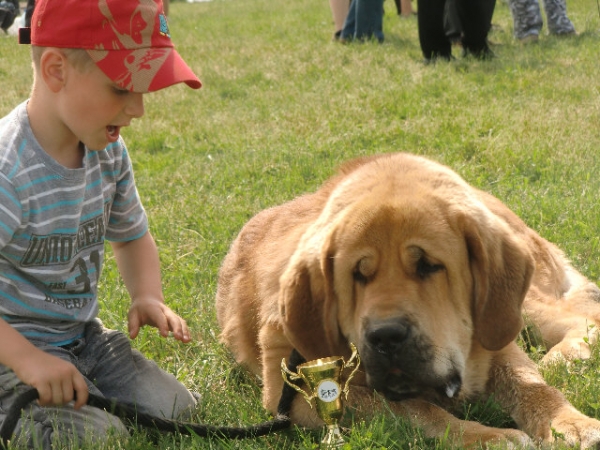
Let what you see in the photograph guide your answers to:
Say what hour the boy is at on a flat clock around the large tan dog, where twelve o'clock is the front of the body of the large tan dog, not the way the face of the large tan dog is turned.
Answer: The boy is roughly at 3 o'clock from the large tan dog.

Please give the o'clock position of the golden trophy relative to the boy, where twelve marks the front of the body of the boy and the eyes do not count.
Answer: The golden trophy is roughly at 12 o'clock from the boy.

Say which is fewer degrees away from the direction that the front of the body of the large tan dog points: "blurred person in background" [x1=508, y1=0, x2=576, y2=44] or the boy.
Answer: the boy

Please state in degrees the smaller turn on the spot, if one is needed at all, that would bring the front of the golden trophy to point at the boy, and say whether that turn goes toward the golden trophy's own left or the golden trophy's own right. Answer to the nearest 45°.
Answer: approximately 135° to the golden trophy's own right

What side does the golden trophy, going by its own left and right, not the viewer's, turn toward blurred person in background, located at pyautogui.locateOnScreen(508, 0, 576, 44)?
back

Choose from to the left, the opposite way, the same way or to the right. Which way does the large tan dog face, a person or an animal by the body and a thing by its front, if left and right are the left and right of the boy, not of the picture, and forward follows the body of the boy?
to the right

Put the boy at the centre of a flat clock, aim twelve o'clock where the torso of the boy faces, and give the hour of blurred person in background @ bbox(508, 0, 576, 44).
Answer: The blurred person in background is roughly at 9 o'clock from the boy.
